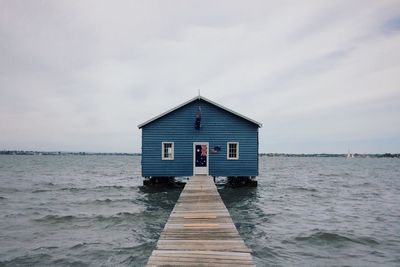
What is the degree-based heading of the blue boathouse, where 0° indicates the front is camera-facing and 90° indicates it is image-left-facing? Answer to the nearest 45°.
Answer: approximately 0°

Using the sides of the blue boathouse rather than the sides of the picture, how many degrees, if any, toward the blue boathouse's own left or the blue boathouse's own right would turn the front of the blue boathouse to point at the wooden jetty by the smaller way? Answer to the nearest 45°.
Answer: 0° — it already faces it
